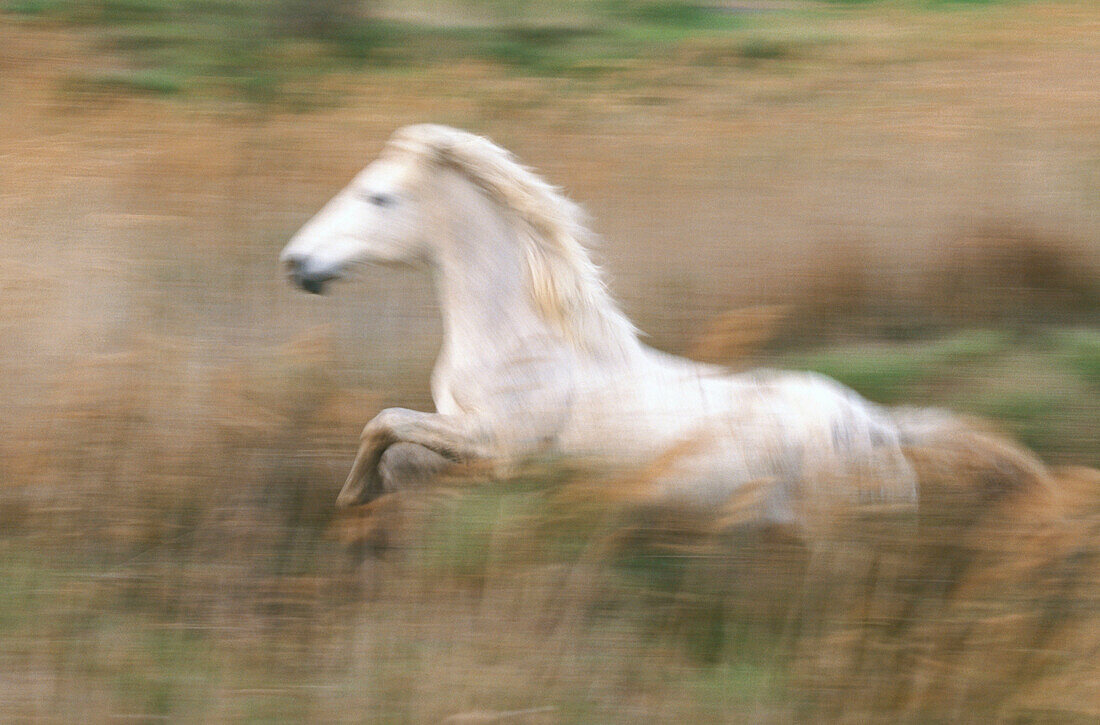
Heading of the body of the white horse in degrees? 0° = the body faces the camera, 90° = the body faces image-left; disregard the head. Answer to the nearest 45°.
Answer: approximately 90°
